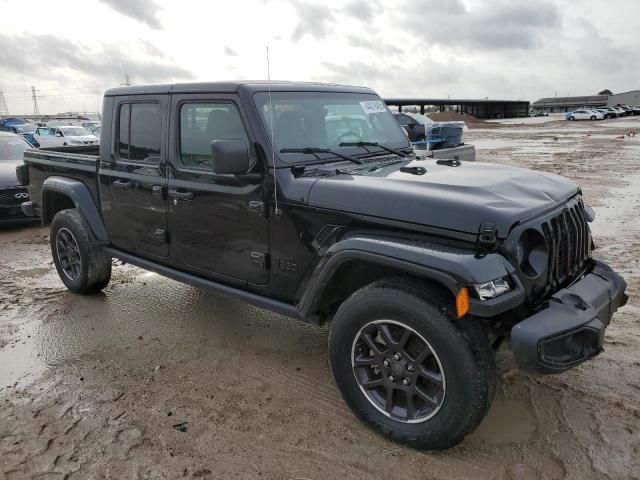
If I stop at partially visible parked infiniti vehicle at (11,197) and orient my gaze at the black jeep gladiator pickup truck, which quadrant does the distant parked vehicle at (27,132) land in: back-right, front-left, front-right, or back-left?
back-left

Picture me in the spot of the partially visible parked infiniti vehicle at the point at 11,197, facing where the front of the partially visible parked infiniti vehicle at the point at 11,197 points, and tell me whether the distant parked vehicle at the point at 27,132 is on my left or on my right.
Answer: on my left

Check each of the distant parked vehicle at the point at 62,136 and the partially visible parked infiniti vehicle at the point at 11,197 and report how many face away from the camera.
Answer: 0

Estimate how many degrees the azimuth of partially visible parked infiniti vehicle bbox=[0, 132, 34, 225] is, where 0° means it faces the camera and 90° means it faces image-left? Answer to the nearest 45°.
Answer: approximately 315°

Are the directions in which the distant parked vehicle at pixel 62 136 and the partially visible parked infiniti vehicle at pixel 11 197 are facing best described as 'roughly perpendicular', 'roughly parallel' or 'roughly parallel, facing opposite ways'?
roughly parallel

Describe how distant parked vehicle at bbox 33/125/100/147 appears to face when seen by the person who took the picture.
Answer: facing the viewer and to the right of the viewer

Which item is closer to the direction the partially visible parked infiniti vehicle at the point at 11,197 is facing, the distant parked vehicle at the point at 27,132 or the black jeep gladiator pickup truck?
the black jeep gladiator pickup truck

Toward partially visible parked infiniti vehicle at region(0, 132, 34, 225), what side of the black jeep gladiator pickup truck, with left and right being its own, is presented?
back

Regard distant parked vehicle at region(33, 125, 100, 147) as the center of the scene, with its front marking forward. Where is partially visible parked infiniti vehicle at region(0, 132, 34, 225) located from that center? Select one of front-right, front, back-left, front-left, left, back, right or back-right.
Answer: front-right

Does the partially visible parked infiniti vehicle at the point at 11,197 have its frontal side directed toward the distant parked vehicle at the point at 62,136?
no

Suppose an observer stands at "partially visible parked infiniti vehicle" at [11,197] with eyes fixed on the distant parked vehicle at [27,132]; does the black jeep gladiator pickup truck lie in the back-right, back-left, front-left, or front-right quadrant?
back-right

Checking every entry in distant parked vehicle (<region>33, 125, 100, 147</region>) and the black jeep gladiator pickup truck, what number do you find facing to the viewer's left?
0

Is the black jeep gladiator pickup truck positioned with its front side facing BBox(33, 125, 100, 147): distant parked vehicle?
no

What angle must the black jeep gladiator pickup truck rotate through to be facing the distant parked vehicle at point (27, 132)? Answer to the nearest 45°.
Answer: approximately 180°

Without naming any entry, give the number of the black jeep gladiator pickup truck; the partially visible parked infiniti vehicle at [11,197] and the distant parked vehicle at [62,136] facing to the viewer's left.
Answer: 0
